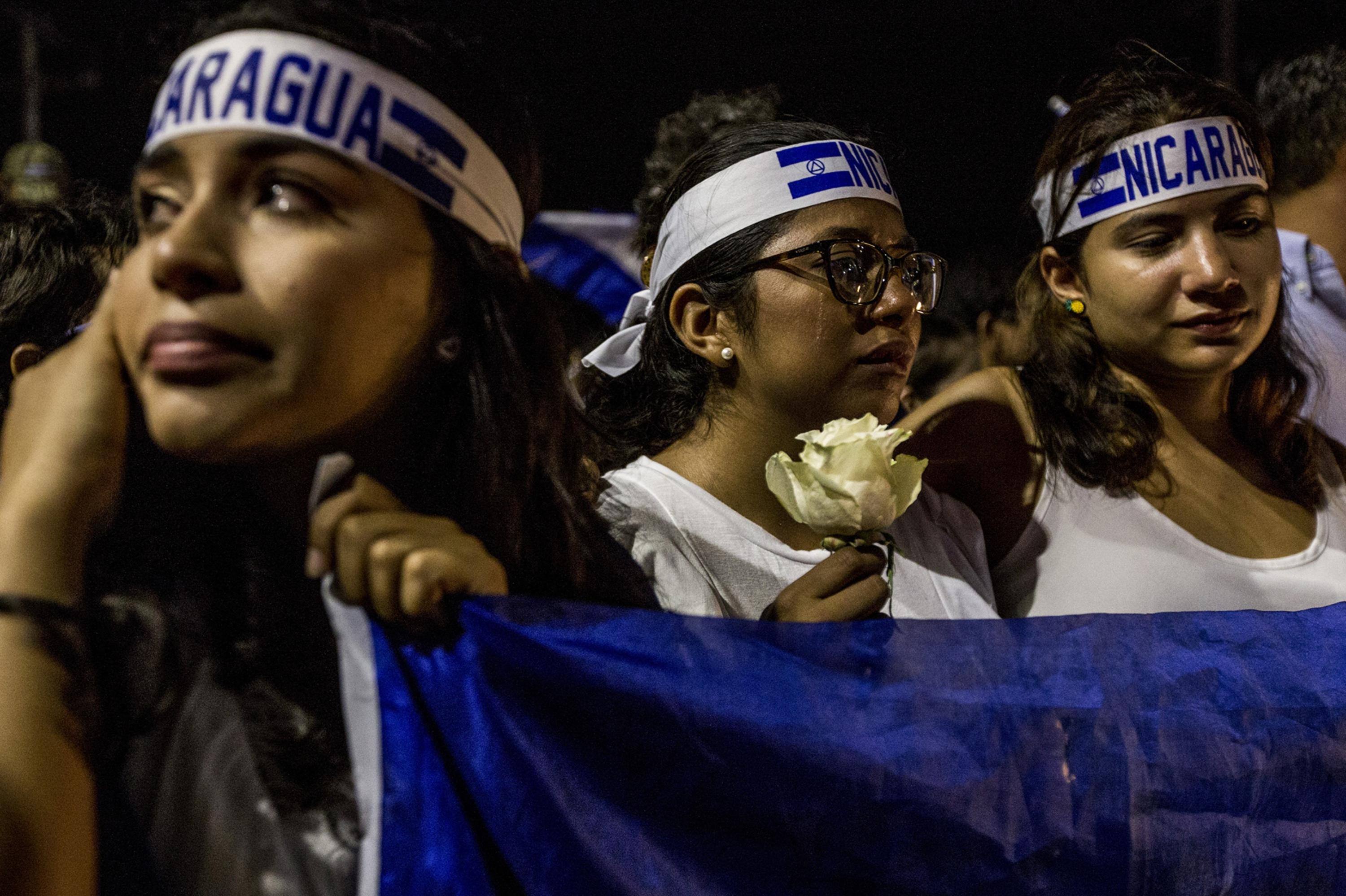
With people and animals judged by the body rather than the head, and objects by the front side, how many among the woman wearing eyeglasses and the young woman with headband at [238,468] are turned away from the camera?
0

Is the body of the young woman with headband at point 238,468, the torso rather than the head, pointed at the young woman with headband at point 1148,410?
no

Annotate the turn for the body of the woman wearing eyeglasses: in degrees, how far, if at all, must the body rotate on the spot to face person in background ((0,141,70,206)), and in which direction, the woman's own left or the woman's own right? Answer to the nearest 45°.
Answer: approximately 180°

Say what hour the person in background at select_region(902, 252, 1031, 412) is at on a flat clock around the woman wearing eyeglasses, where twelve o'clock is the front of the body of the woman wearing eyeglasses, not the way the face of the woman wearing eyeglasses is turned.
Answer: The person in background is roughly at 8 o'clock from the woman wearing eyeglasses.

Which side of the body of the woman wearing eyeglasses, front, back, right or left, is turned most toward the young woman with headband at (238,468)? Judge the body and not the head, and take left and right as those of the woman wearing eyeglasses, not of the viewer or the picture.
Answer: right

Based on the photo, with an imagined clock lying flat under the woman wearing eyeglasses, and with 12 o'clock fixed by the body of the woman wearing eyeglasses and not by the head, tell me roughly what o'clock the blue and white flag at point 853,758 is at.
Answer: The blue and white flag is roughly at 1 o'clock from the woman wearing eyeglasses.

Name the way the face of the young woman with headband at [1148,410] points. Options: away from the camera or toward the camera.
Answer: toward the camera

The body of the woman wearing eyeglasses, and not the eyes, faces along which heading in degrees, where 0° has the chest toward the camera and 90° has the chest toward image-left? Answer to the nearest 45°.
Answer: approximately 315°

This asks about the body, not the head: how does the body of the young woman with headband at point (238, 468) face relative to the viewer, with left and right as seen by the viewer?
facing the viewer and to the left of the viewer

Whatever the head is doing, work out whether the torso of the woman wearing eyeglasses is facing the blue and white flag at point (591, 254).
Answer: no
